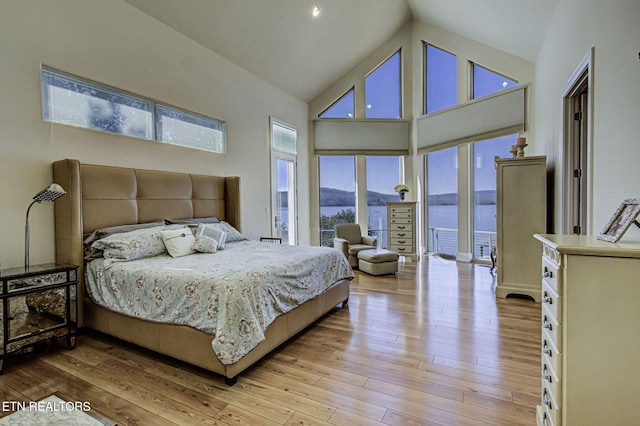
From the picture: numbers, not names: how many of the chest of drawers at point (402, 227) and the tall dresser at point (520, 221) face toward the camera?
1

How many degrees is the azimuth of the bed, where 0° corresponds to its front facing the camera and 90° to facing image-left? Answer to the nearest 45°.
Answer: approximately 315°

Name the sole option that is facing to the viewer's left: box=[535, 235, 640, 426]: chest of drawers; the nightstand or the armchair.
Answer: the chest of drawers

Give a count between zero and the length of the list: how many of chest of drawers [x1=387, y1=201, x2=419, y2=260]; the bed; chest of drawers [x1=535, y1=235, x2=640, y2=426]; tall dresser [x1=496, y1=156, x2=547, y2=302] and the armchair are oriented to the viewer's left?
2

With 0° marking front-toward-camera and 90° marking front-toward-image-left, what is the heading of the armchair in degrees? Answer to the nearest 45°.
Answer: approximately 315°

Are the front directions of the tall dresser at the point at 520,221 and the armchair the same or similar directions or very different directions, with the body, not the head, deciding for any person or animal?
very different directions

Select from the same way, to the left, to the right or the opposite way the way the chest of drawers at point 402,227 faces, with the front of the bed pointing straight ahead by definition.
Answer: to the right

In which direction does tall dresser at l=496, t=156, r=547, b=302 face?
to the viewer's left

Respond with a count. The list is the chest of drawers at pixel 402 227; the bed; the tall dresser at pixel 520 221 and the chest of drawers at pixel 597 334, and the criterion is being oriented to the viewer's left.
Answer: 2

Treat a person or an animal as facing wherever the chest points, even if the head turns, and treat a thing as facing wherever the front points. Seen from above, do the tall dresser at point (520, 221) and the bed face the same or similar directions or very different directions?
very different directions
